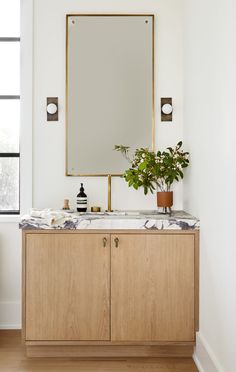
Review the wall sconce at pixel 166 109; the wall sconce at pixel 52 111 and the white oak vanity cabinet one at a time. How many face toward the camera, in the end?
3

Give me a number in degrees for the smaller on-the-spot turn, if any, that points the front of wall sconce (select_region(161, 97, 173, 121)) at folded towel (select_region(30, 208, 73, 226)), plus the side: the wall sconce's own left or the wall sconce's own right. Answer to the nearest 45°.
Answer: approximately 45° to the wall sconce's own right

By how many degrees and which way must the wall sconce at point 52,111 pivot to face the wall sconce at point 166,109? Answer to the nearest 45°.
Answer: approximately 90° to its left

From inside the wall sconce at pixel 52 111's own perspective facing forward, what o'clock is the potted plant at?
The potted plant is roughly at 10 o'clock from the wall sconce.

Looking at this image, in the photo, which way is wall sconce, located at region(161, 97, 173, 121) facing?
toward the camera

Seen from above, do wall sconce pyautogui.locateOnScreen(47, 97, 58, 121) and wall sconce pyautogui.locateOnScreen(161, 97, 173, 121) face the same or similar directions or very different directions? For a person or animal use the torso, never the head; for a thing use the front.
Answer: same or similar directions

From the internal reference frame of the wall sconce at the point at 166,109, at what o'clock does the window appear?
The window is roughly at 3 o'clock from the wall sconce.

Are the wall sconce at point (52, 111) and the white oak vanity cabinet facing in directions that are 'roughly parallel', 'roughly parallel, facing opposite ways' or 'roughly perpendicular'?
roughly parallel

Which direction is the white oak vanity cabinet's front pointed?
toward the camera

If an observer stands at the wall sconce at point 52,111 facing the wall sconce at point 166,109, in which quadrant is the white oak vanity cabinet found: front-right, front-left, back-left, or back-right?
front-right

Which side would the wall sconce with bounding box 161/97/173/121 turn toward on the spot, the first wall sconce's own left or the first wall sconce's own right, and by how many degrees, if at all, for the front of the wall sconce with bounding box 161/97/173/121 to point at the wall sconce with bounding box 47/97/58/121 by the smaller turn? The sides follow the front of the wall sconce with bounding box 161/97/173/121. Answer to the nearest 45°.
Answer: approximately 90° to the first wall sconce's own right
